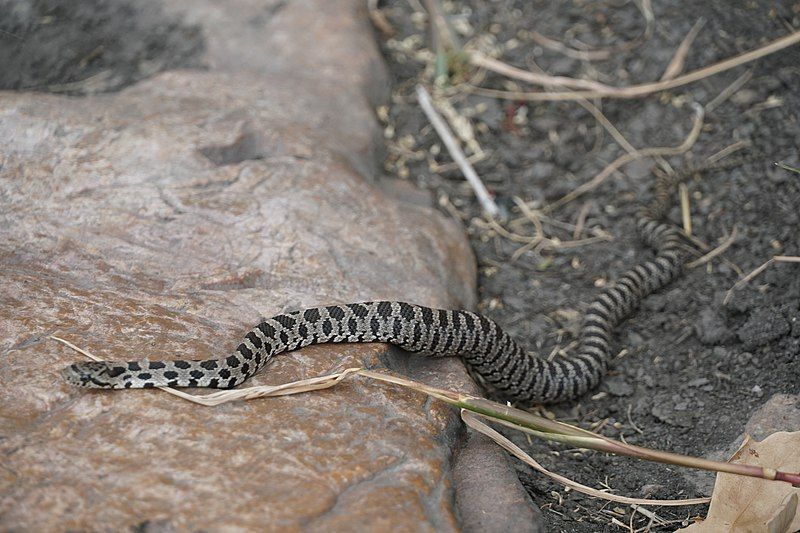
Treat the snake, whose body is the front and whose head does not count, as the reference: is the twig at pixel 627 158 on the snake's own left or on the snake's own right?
on the snake's own right

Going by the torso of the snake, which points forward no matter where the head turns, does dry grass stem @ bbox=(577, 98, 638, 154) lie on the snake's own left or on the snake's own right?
on the snake's own right

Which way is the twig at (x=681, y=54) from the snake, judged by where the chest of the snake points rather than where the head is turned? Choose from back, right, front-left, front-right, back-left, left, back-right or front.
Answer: back-right

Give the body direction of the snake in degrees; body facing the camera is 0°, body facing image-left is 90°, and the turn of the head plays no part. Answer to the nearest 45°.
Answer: approximately 90°

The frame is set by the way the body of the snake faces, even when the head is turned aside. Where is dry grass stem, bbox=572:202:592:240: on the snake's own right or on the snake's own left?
on the snake's own right

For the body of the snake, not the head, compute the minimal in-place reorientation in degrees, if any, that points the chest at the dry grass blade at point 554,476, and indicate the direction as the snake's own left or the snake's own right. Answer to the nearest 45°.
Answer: approximately 90° to the snake's own left

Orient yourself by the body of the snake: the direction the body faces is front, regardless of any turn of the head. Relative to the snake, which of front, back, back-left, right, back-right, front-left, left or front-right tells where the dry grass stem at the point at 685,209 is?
back-right

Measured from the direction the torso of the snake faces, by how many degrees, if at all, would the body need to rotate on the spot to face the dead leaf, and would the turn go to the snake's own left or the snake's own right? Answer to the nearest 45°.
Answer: approximately 135° to the snake's own left

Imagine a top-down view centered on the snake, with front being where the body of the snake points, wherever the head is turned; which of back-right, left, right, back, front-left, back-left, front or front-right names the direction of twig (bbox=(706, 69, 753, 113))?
back-right

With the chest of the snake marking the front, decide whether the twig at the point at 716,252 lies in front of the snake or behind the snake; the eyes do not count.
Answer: behind

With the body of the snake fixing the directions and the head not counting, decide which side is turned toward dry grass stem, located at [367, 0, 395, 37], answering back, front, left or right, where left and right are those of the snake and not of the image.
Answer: right

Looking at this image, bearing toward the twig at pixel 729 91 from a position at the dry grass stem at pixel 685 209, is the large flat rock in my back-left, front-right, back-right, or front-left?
back-left

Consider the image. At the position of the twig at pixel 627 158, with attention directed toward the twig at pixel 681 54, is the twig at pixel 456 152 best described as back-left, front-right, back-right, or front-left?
back-left
